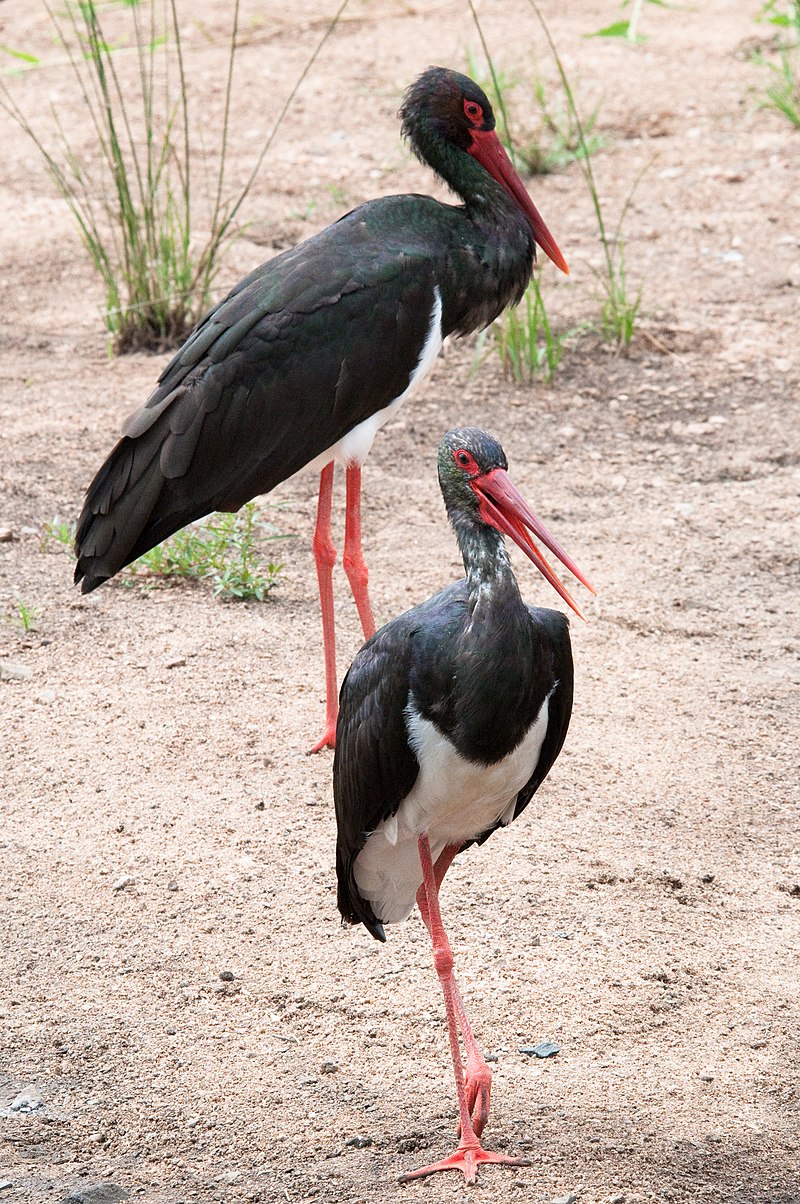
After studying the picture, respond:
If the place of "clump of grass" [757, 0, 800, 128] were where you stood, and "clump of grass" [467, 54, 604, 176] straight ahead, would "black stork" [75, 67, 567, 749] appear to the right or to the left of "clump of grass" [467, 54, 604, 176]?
left

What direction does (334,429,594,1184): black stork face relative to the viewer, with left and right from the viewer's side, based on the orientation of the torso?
facing the viewer and to the right of the viewer

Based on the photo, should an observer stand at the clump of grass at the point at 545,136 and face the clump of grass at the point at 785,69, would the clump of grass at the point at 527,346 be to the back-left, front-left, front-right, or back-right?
back-right

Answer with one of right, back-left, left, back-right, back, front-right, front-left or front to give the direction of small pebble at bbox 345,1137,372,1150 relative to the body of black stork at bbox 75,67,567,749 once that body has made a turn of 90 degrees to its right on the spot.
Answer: front

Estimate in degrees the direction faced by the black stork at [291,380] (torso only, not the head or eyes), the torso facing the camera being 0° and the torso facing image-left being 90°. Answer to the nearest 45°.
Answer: approximately 270°

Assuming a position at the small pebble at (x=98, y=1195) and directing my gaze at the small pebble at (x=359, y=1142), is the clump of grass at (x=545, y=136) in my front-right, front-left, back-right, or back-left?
front-left

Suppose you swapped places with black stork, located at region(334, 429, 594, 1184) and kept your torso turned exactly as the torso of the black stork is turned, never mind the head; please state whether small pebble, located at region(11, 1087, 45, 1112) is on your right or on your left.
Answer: on your right

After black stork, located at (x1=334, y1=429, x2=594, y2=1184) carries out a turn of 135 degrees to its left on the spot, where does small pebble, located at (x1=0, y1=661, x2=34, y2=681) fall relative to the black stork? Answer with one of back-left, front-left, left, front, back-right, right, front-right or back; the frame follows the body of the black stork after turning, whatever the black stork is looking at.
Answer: front-left

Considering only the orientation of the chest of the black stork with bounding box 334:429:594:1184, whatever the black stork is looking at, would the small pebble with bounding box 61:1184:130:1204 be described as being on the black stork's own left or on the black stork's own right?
on the black stork's own right

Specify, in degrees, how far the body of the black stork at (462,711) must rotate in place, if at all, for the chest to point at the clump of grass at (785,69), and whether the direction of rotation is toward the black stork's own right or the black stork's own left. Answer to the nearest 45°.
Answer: approximately 135° to the black stork's own left

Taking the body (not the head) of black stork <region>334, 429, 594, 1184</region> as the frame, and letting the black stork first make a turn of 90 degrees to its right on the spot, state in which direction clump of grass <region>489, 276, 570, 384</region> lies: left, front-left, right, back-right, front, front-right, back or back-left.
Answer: back-right

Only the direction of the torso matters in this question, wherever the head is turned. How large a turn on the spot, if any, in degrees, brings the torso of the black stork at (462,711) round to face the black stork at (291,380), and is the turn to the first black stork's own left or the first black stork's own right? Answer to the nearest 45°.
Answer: approximately 135° to the first black stork's own left

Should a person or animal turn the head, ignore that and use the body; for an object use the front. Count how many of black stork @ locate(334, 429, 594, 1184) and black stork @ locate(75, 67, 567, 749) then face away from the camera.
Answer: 0
